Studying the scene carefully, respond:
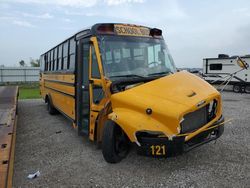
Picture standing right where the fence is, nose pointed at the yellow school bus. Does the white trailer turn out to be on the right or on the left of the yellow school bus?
left

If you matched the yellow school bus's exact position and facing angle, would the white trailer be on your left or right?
on your left

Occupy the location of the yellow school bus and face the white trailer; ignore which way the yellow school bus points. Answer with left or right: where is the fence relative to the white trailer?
left

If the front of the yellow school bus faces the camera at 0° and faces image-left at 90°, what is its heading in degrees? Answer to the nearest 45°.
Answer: approximately 315°

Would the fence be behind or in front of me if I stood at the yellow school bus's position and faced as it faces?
behind
